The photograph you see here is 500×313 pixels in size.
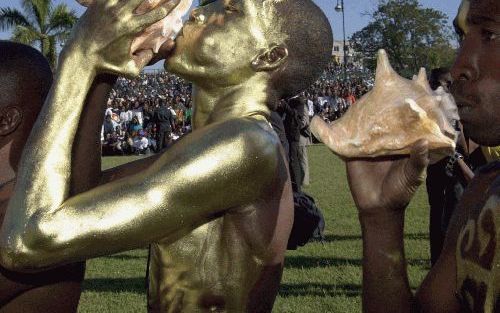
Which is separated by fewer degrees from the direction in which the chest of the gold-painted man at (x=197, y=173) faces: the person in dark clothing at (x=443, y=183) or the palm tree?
the palm tree

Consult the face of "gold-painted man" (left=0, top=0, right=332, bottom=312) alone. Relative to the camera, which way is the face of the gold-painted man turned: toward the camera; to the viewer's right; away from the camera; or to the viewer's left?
to the viewer's left

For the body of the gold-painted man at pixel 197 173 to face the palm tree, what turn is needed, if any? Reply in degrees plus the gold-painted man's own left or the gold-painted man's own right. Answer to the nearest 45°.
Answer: approximately 90° to the gold-painted man's own right

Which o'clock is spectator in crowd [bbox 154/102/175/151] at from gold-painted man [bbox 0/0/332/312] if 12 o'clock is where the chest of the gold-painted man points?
The spectator in crowd is roughly at 3 o'clock from the gold-painted man.

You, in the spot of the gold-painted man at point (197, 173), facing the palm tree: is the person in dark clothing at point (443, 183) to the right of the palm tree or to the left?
right

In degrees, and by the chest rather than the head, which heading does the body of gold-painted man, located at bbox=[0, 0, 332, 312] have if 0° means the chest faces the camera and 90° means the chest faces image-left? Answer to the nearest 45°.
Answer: approximately 90°
